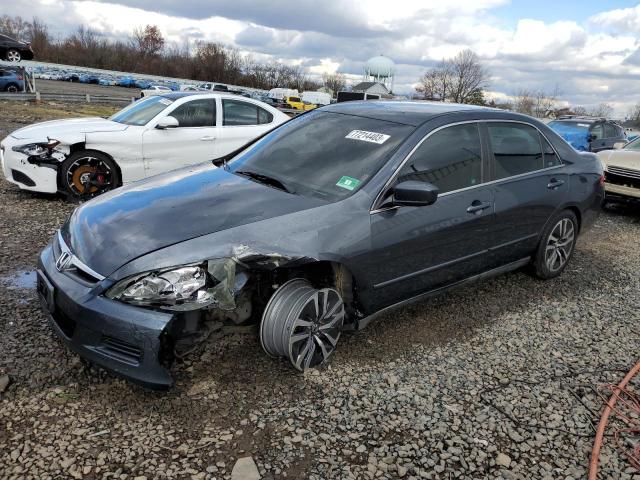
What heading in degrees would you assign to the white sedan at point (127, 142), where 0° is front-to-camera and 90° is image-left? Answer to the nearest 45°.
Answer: approximately 45°

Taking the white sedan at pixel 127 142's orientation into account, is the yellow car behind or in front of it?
behind

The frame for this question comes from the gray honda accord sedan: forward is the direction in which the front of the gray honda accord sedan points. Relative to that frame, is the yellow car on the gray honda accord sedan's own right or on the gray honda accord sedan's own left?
on the gray honda accord sedan's own right

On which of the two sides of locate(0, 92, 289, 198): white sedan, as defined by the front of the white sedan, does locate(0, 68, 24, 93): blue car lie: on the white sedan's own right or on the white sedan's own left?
on the white sedan's own right

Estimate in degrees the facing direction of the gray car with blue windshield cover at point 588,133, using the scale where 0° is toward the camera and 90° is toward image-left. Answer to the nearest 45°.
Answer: approximately 45°

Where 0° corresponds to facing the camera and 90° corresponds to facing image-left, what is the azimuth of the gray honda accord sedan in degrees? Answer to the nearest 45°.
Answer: approximately 45°

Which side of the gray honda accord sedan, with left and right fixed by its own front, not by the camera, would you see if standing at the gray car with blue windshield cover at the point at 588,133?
back

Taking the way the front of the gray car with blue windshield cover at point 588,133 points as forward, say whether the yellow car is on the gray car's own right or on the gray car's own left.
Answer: on the gray car's own right
